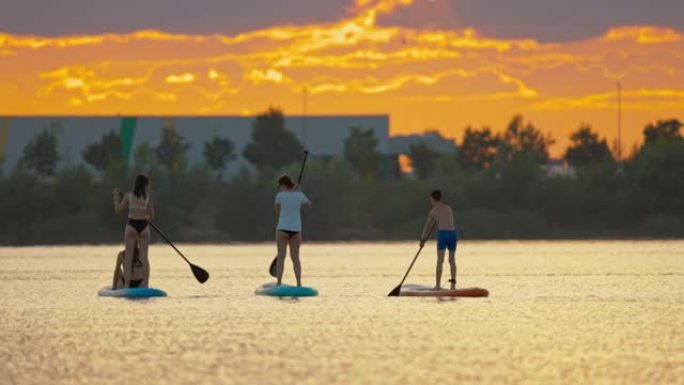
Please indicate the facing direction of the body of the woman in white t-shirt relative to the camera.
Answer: away from the camera

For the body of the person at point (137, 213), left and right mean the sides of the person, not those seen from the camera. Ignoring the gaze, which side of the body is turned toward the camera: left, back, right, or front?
back

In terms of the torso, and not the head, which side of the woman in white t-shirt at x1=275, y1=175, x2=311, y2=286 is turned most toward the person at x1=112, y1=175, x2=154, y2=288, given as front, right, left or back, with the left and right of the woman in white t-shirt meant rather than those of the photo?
left

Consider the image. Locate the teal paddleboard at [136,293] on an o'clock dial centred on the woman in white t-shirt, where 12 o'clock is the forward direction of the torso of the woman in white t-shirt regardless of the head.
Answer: The teal paddleboard is roughly at 9 o'clock from the woman in white t-shirt.

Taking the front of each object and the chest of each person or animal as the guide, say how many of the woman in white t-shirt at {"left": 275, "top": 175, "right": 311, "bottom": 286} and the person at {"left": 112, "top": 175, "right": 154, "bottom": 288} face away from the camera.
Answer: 2

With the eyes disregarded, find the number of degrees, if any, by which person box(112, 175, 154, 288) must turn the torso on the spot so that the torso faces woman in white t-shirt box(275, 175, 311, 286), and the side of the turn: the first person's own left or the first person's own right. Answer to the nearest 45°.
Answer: approximately 90° to the first person's own right
